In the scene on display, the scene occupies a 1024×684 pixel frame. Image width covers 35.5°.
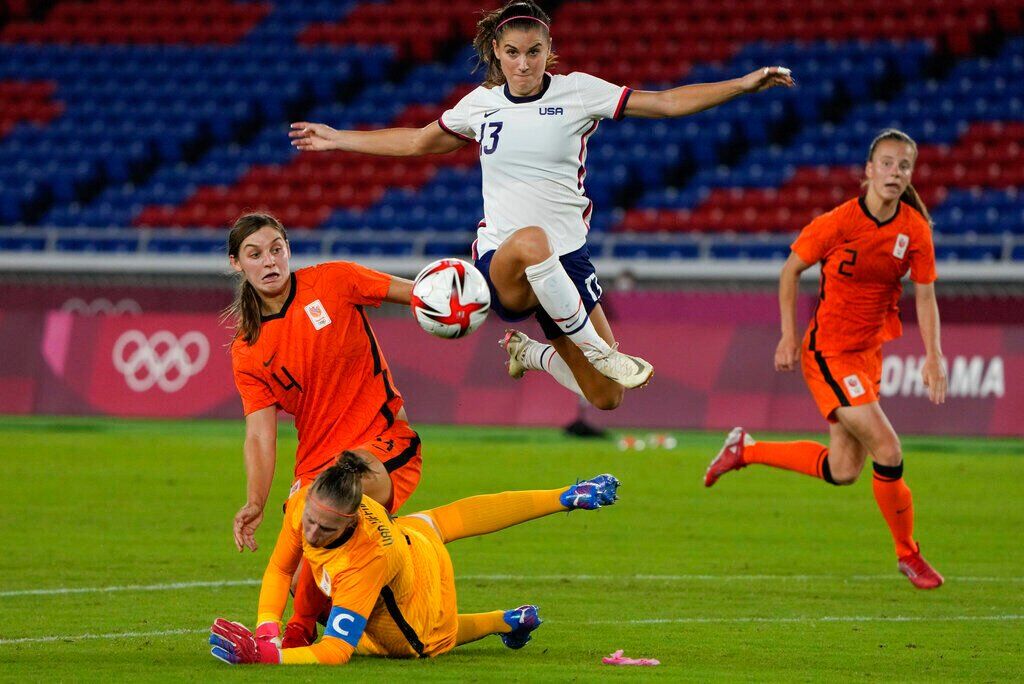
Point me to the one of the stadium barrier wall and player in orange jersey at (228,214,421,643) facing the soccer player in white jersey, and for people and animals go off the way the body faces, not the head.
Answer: the stadium barrier wall

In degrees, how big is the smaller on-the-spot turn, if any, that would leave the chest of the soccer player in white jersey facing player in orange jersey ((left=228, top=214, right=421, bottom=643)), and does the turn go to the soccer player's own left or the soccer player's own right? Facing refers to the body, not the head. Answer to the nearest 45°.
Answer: approximately 45° to the soccer player's own right

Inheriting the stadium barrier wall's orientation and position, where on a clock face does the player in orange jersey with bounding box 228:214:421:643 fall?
The player in orange jersey is roughly at 12 o'clock from the stadium barrier wall.

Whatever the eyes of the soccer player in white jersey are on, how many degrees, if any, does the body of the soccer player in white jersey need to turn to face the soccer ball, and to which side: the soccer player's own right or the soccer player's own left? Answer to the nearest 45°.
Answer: approximately 45° to the soccer player's own right

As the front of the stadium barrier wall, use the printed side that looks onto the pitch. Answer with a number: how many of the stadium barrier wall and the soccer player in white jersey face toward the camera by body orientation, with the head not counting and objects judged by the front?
2

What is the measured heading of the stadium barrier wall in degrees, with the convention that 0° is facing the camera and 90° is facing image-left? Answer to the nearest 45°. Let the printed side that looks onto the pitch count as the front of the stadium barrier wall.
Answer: approximately 0°

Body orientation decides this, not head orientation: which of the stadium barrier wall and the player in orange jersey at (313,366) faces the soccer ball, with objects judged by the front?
the stadium barrier wall
